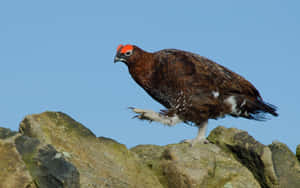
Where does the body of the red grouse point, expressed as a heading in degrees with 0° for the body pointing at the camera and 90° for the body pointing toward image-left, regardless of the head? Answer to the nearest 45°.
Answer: approximately 90°

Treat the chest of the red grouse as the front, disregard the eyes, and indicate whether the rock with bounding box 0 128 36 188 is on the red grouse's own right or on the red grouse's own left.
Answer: on the red grouse's own left

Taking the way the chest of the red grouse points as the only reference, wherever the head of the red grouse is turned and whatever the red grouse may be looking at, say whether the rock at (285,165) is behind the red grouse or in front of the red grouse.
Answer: behind

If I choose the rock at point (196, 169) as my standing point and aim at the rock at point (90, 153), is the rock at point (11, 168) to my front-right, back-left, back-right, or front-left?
front-left

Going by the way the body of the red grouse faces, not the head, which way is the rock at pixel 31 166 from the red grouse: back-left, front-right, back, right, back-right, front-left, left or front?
front-left

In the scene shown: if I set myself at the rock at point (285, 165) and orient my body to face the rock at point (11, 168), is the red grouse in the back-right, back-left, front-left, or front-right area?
front-right

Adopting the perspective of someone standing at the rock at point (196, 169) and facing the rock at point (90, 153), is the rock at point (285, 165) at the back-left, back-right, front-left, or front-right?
back-right
